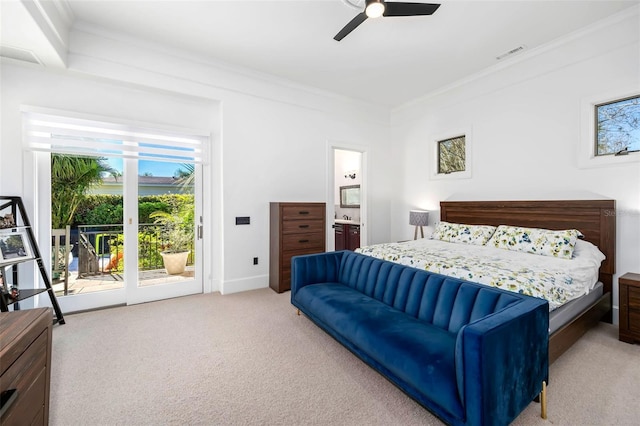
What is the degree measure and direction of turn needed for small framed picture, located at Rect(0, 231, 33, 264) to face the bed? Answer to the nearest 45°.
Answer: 0° — it already faces it

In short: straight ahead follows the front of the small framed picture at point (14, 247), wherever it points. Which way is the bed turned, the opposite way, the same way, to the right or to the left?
the opposite way

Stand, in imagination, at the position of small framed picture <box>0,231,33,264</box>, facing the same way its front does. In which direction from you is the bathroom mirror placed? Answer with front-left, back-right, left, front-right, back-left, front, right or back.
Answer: front-left

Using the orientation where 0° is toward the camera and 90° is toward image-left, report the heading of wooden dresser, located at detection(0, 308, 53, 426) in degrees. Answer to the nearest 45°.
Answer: approximately 270°

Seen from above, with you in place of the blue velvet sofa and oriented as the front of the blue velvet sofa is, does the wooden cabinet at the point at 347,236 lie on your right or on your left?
on your right

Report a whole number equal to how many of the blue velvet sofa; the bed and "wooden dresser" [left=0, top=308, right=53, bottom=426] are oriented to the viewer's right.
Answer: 1

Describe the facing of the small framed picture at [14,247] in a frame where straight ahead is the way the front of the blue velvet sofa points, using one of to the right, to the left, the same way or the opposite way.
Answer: the opposite way

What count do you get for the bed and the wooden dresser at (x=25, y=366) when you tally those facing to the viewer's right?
1

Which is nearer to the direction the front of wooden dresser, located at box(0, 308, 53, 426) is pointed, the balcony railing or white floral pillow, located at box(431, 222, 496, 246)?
the white floral pillow

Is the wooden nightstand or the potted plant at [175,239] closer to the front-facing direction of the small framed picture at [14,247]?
the wooden nightstand

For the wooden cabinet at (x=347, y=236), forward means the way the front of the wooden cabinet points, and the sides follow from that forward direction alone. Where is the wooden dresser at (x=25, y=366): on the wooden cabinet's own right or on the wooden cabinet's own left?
on the wooden cabinet's own right

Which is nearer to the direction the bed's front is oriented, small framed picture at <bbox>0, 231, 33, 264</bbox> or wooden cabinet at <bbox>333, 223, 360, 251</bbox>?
the small framed picture

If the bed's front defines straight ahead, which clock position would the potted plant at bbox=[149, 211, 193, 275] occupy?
The potted plant is roughly at 1 o'clock from the bed.

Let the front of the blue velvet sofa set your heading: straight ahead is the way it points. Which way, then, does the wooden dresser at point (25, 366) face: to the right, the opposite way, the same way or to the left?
the opposite way

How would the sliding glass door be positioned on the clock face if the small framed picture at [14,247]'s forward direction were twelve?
The sliding glass door is roughly at 10 o'clock from the small framed picture.

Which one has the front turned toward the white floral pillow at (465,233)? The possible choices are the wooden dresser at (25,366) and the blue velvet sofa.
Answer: the wooden dresser

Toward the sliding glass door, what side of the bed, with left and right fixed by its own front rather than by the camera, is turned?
front
